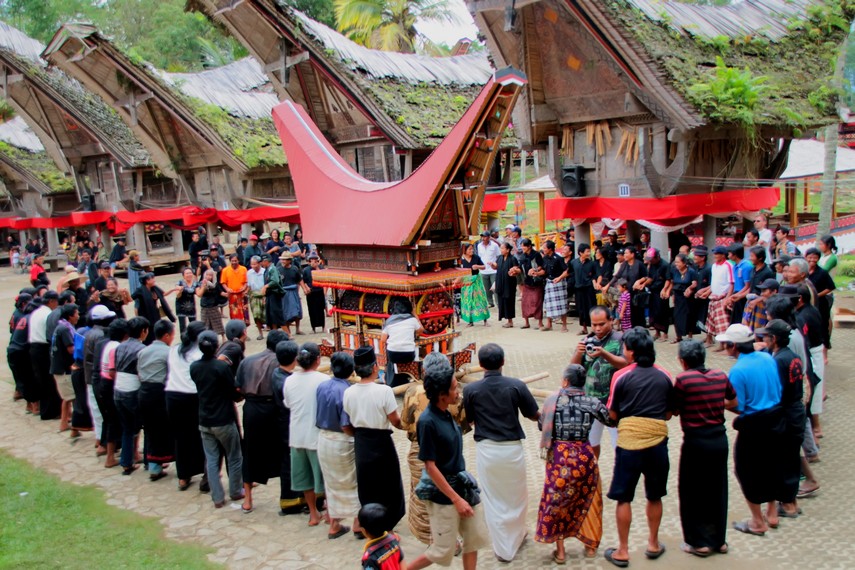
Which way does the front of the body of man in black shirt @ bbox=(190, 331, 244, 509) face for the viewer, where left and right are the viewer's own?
facing away from the viewer and to the right of the viewer

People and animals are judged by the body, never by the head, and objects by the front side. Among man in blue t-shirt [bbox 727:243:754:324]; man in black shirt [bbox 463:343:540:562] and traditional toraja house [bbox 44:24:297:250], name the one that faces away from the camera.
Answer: the man in black shirt

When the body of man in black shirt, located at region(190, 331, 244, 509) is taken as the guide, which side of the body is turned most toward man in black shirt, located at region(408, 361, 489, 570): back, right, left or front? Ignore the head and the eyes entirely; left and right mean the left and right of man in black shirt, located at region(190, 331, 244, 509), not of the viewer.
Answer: right

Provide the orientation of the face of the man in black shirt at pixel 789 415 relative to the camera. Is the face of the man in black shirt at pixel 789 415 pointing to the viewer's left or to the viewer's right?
to the viewer's left

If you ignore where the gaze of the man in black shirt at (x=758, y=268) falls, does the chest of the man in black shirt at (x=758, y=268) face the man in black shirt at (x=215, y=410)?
yes

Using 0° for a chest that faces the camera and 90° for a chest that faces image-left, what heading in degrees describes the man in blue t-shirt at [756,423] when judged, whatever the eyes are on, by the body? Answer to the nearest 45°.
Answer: approximately 135°

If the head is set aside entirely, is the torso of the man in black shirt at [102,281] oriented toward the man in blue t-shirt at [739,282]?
yes

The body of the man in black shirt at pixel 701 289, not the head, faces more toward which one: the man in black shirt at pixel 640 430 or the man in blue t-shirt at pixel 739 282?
the man in black shirt

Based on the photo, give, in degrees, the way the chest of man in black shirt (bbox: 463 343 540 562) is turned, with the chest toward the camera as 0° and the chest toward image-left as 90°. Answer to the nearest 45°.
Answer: approximately 180°

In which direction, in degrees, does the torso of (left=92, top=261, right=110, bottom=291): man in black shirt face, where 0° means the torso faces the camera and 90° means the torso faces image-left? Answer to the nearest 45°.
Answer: approximately 315°
